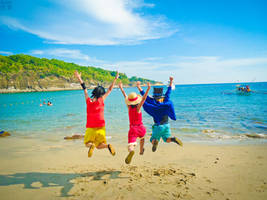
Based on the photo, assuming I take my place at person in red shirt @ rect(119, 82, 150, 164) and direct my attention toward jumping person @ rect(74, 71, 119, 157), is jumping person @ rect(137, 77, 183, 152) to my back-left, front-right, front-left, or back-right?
back-right

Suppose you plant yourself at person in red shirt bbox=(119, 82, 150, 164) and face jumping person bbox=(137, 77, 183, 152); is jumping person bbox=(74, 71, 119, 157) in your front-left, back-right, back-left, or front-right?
back-left

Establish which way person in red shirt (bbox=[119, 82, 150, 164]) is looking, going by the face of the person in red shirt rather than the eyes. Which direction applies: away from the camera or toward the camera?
away from the camera

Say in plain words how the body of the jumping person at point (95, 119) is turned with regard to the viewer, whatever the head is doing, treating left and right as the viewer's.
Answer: facing away from the viewer

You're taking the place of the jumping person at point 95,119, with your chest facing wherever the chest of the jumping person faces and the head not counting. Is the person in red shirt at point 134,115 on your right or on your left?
on your right

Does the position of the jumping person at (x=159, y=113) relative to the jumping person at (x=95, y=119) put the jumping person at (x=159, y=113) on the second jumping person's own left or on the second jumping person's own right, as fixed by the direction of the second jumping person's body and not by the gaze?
on the second jumping person's own right
